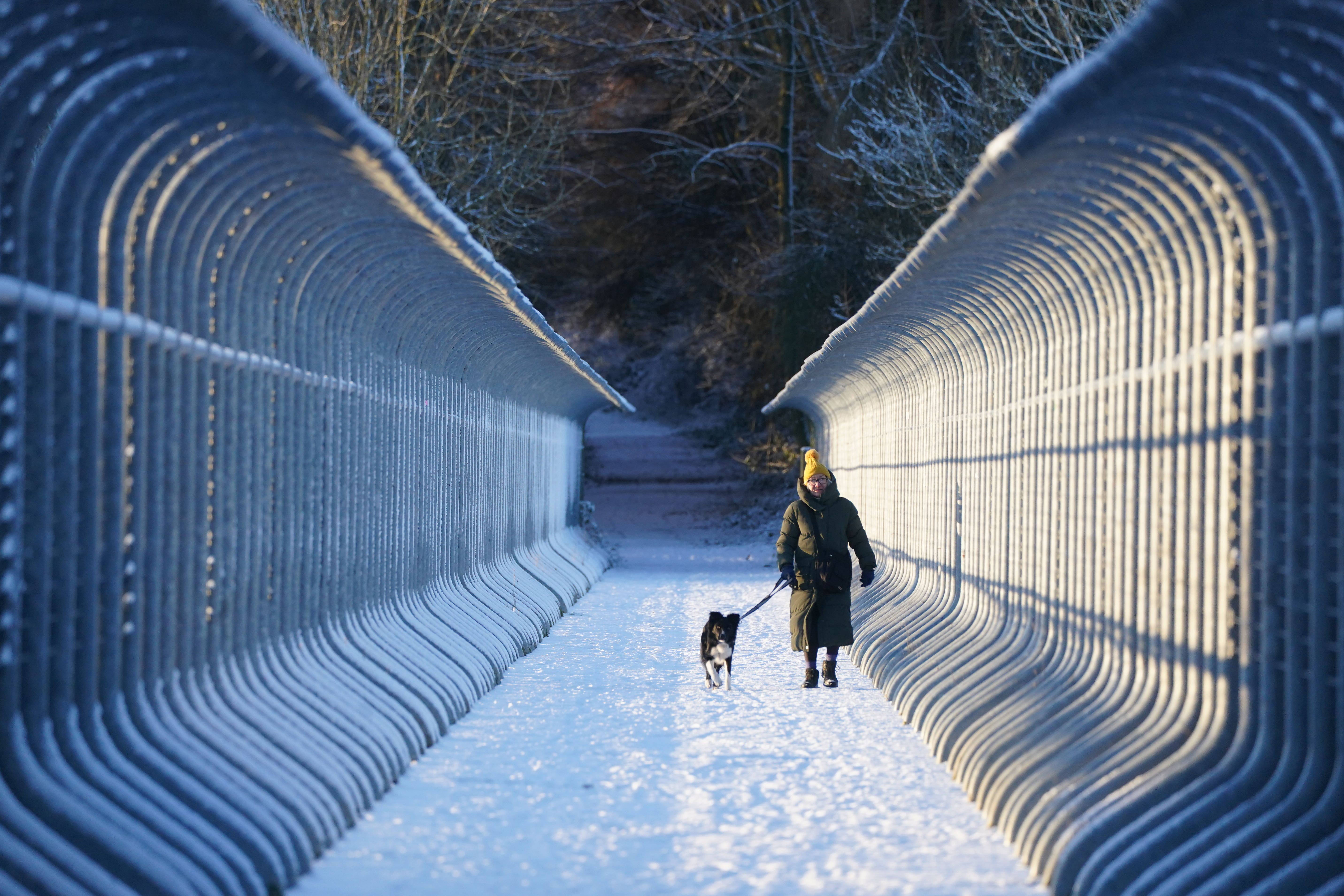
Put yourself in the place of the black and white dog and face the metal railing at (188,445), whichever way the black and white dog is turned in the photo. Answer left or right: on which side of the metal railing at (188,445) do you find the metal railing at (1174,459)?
left

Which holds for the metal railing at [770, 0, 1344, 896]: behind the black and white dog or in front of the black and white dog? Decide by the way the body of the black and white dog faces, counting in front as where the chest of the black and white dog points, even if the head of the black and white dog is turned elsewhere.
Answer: in front

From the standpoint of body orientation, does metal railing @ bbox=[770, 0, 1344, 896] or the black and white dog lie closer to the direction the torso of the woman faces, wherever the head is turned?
the metal railing

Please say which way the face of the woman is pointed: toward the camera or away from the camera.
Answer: toward the camera

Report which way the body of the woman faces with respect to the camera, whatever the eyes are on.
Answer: toward the camera

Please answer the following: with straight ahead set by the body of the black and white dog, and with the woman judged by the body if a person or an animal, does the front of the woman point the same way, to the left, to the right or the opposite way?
the same way

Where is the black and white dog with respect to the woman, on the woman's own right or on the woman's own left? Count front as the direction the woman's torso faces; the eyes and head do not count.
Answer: on the woman's own right

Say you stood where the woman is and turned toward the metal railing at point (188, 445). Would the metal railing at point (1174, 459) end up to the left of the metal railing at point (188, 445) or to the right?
left

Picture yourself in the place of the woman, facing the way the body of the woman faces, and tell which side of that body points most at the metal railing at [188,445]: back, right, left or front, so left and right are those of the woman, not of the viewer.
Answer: front

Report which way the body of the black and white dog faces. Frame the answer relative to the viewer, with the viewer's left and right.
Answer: facing the viewer

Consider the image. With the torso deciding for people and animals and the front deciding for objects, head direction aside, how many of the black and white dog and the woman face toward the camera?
2

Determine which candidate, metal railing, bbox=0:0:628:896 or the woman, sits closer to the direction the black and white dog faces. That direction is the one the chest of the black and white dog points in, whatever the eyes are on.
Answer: the metal railing
